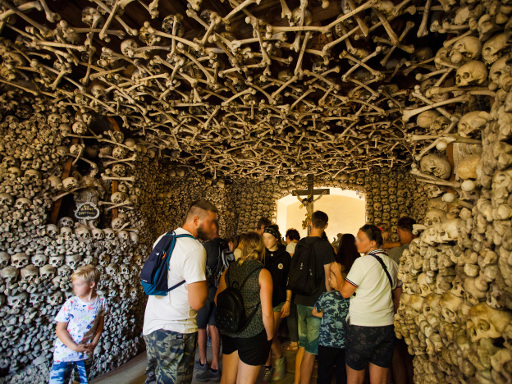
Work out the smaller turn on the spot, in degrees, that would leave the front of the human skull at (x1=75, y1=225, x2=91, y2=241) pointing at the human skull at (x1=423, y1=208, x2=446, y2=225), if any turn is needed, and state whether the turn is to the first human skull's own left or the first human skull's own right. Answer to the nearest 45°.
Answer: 0° — it already faces it

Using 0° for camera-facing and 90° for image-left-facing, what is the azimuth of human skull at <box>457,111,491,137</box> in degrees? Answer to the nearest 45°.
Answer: approximately 45°

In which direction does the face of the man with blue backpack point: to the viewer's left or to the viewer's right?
to the viewer's right

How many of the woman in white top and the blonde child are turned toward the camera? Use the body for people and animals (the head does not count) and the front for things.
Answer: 1

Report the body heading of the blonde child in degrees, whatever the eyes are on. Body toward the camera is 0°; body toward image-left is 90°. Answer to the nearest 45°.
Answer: approximately 0°

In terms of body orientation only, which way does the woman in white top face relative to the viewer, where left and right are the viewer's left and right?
facing away from the viewer and to the left of the viewer

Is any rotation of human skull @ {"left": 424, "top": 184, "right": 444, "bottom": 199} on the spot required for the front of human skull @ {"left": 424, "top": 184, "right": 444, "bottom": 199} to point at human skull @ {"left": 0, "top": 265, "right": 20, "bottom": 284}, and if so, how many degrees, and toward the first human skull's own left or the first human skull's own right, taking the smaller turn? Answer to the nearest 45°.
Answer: approximately 45° to the first human skull's own right

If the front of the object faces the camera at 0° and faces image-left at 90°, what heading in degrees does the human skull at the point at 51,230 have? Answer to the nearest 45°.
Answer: approximately 315°

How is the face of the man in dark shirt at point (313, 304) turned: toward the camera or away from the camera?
away from the camera
